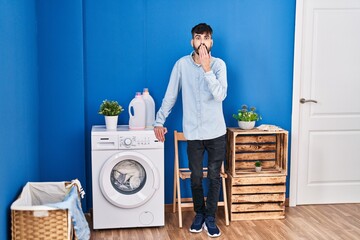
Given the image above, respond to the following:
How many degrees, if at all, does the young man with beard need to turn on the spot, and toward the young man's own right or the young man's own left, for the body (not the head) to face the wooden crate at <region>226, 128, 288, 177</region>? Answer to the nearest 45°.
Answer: approximately 135° to the young man's own left

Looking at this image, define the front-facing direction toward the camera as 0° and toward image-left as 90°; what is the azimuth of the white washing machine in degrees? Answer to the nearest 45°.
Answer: approximately 0°

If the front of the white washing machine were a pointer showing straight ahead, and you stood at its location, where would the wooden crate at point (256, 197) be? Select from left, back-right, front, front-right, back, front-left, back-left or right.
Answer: left

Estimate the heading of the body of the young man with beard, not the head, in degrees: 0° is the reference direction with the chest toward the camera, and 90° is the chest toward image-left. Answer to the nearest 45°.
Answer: approximately 0°

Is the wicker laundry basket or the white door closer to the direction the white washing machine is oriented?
the wicker laundry basket

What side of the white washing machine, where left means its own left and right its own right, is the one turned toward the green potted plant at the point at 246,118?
left

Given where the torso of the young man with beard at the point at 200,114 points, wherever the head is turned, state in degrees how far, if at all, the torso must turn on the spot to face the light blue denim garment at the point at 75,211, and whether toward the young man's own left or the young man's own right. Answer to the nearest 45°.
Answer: approximately 45° to the young man's own right

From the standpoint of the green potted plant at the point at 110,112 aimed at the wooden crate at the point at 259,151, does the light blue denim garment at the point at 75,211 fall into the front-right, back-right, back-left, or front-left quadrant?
back-right

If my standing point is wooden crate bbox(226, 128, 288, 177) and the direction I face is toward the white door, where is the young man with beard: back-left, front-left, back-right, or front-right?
back-right

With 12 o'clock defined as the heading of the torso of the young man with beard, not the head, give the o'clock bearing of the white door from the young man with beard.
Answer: The white door is roughly at 8 o'clock from the young man with beard.

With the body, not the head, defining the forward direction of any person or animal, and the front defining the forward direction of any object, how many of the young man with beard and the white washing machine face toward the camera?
2
